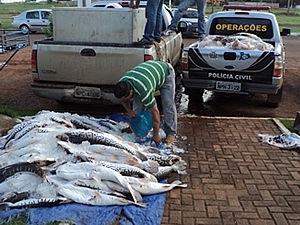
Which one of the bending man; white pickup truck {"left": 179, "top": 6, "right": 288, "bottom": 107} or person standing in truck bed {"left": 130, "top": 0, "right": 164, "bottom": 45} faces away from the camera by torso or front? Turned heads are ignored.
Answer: the white pickup truck

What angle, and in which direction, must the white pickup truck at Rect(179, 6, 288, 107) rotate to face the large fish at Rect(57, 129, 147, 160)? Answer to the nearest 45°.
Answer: approximately 135° to its left

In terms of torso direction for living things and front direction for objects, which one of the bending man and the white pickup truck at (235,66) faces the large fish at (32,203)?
the bending man

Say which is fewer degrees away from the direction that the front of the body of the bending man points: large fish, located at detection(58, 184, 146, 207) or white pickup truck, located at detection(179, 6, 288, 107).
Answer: the large fish

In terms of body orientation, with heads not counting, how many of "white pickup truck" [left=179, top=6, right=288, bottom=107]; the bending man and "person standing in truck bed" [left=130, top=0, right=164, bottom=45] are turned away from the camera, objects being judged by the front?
1

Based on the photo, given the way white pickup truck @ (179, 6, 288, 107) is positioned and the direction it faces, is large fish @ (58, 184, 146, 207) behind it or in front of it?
behind

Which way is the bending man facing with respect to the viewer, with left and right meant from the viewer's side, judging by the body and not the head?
facing the viewer and to the left of the viewer

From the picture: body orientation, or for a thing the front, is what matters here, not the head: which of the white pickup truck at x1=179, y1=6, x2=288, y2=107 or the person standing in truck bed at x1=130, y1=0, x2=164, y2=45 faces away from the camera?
the white pickup truck

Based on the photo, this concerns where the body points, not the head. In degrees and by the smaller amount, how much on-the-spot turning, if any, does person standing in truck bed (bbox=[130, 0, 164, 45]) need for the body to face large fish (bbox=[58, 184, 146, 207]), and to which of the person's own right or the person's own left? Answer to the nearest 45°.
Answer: approximately 45° to the person's own left

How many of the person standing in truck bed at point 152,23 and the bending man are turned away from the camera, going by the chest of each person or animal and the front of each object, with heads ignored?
0

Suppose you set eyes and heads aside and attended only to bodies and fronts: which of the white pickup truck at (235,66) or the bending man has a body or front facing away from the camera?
the white pickup truck

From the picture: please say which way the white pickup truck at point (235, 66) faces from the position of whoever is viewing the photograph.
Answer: facing away from the viewer

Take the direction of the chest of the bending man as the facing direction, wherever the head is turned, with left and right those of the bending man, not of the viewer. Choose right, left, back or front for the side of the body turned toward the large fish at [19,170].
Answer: front

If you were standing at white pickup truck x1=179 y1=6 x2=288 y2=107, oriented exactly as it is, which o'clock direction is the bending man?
The bending man is roughly at 7 o'clock from the white pickup truck.

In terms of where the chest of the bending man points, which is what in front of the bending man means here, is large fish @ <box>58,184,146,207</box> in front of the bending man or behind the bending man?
in front

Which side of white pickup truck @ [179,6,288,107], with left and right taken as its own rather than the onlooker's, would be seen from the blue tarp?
back
